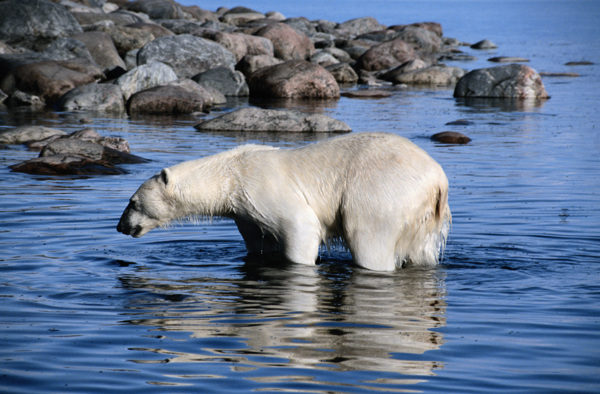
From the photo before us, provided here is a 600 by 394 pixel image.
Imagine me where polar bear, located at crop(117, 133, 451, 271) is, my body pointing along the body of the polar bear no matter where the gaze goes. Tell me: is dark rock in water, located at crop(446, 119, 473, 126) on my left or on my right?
on my right

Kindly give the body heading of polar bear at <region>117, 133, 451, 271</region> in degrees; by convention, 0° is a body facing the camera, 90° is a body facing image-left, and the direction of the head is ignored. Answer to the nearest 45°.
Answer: approximately 90°

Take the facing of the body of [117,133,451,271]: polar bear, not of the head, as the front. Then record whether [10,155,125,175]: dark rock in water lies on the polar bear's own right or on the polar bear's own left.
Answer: on the polar bear's own right

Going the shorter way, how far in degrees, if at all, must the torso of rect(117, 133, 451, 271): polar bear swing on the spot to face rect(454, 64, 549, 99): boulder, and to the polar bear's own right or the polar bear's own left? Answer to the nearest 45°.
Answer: approximately 90° to the polar bear's own right

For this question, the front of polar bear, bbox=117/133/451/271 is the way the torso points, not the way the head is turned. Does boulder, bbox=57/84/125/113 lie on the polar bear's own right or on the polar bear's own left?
on the polar bear's own right

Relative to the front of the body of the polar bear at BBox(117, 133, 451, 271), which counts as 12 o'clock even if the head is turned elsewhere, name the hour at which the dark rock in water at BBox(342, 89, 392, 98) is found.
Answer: The dark rock in water is roughly at 3 o'clock from the polar bear.

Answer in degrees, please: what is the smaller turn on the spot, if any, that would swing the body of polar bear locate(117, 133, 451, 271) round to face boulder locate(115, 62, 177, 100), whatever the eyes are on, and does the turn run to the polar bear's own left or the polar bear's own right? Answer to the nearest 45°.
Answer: approximately 90° to the polar bear's own right
